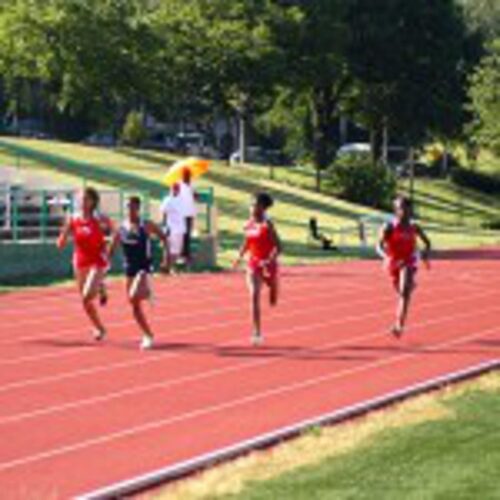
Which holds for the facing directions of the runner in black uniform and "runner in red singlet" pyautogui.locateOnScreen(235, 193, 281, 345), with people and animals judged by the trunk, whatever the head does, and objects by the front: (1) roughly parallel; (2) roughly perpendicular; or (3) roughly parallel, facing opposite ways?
roughly parallel

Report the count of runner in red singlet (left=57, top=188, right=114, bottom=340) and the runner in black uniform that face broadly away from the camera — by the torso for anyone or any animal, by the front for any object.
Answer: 0

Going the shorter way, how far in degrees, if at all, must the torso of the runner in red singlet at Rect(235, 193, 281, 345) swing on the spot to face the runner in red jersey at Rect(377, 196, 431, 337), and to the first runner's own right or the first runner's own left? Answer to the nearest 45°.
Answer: approximately 135° to the first runner's own left

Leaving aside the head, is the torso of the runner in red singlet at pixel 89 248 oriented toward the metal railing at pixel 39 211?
no

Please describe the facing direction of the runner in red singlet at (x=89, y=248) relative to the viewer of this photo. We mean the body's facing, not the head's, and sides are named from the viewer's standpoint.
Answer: facing the viewer and to the left of the viewer

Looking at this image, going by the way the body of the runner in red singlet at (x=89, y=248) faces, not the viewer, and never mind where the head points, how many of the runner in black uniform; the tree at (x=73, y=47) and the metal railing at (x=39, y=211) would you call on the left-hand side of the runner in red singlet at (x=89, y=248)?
1

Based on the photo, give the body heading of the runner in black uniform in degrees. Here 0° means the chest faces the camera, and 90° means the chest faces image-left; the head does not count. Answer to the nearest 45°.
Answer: approximately 45°

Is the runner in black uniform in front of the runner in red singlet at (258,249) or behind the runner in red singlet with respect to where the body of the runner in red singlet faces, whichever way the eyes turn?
in front

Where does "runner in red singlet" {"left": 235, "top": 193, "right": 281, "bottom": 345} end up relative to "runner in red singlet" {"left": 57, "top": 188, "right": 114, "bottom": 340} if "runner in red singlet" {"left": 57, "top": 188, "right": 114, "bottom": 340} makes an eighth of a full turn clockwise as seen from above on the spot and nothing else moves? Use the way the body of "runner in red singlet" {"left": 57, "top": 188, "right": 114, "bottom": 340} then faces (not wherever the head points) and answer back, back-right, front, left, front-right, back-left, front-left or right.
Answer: back

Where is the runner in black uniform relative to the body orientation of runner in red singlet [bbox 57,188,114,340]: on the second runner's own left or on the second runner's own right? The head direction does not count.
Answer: on the second runner's own left

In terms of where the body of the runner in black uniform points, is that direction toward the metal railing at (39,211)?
no

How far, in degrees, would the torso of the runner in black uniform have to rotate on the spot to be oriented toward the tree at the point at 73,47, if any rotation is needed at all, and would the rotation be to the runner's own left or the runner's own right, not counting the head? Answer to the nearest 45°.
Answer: approximately 135° to the runner's own right

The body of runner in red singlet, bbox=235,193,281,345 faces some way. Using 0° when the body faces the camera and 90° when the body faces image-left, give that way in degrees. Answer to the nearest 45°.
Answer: approximately 45°
